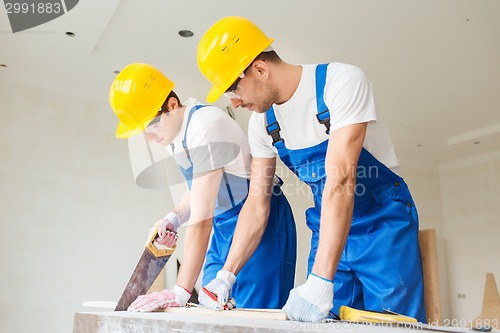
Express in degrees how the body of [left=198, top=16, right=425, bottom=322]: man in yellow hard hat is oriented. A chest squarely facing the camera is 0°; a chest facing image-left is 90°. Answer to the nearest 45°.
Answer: approximately 45°

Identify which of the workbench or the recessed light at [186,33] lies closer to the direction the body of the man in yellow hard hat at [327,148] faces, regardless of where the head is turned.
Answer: the workbench

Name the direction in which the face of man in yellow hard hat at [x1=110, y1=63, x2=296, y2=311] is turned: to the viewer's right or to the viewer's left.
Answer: to the viewer's left
